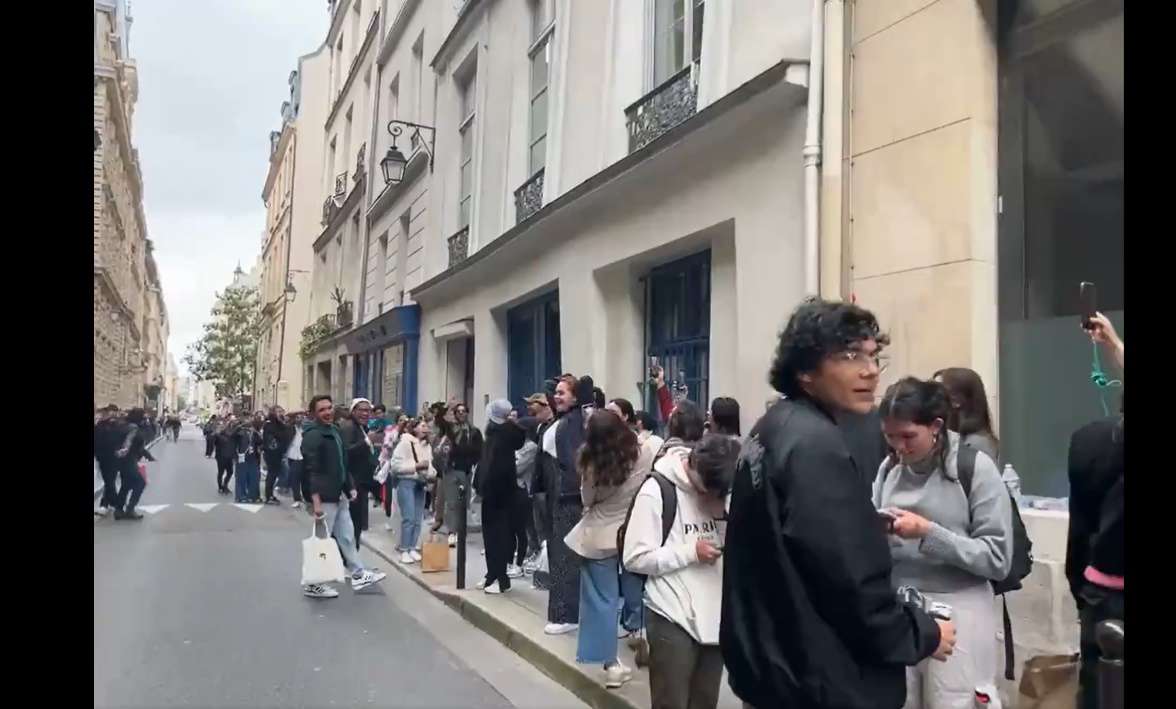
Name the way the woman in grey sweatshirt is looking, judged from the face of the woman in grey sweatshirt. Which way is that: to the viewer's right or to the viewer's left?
to the viewer's left

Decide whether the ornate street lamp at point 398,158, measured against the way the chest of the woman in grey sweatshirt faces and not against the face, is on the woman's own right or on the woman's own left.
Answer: on the woman's own right

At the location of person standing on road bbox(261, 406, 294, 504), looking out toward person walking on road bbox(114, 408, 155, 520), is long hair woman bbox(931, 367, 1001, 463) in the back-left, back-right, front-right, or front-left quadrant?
front-left

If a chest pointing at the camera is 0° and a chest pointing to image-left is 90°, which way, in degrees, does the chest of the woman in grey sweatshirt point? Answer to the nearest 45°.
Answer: approximately 45°

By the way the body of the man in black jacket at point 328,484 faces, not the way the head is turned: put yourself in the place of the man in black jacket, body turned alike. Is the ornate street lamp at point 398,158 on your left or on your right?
on your left

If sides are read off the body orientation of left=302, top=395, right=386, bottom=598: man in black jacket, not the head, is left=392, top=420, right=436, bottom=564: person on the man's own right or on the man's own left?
on the man's own left

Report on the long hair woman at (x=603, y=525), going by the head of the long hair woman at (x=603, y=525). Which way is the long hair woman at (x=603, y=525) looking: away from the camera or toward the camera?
away from the camera

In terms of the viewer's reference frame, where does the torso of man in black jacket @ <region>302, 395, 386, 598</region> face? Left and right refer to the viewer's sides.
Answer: facing the viewer and to the right of the viewer

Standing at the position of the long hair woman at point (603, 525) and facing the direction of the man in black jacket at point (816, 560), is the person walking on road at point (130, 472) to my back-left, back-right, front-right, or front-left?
back-right
